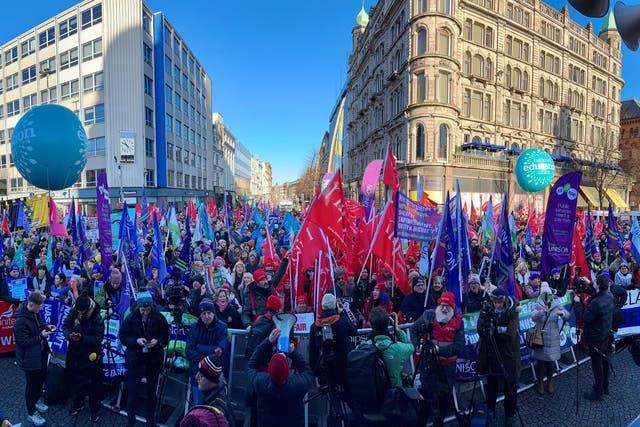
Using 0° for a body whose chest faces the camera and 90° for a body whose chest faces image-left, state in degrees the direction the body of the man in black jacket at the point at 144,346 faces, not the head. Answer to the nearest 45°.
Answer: approximately 0°

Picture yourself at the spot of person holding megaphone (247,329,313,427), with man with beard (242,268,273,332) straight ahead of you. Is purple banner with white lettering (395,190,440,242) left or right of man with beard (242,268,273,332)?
right

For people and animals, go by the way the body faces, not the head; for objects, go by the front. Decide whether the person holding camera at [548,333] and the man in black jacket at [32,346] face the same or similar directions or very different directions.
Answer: very different directions

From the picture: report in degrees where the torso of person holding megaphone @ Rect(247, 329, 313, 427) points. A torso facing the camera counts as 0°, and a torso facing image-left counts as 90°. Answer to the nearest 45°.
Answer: approximately 180°

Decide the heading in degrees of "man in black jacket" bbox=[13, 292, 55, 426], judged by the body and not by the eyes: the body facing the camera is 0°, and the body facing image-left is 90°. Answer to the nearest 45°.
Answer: approximately 270°

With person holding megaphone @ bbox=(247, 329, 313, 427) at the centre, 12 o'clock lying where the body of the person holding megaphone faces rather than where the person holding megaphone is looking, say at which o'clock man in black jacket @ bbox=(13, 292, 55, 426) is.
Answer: The man in black jacket is roughly at 10 o'clock from the person holding megaphone.

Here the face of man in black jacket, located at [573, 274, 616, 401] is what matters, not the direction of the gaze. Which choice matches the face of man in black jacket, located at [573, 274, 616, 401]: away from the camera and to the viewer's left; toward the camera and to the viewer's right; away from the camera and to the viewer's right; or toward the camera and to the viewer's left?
away from the camera and to the viewer's left
